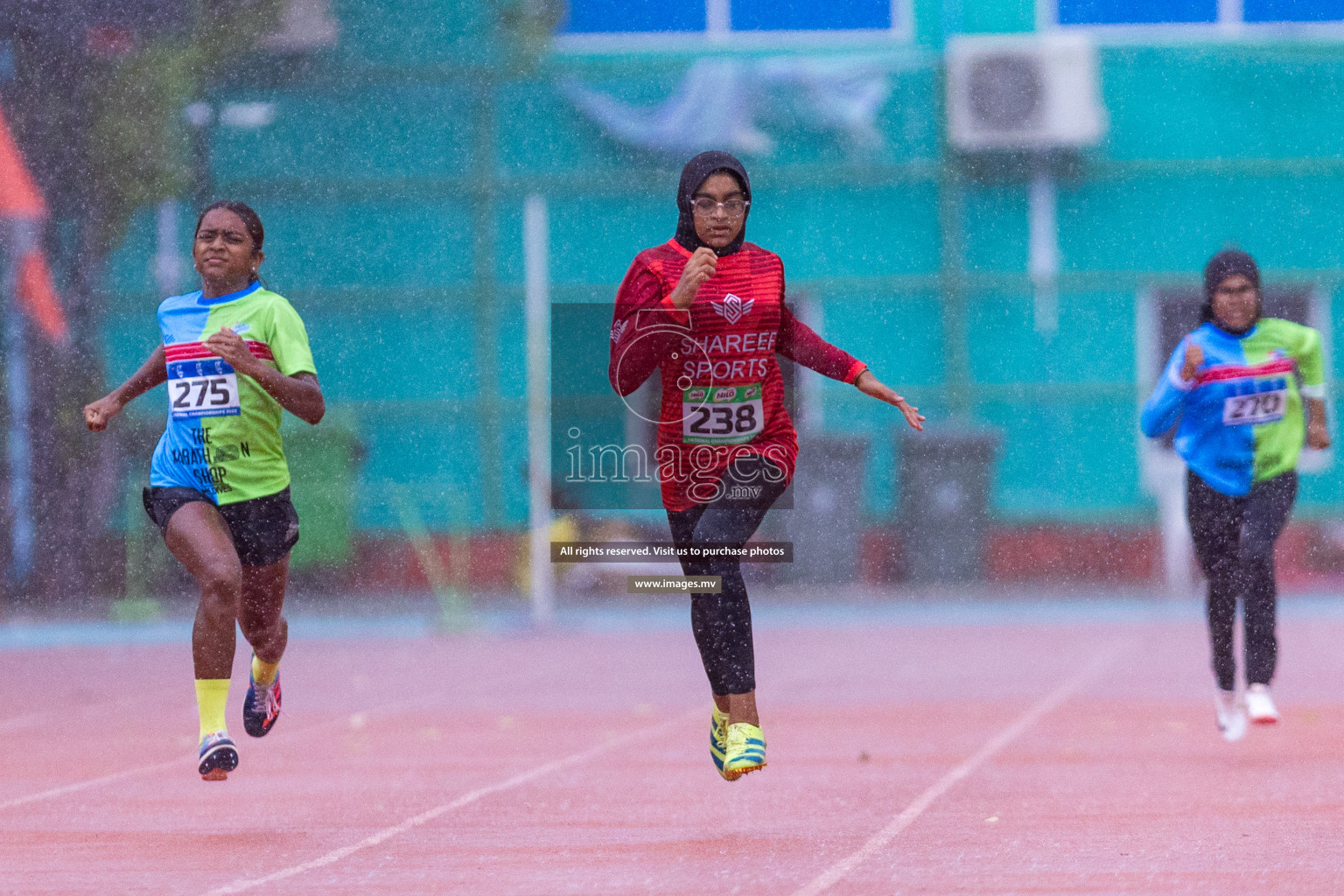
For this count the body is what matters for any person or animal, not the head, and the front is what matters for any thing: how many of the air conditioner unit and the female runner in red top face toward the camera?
2

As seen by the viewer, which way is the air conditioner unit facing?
toward the camera

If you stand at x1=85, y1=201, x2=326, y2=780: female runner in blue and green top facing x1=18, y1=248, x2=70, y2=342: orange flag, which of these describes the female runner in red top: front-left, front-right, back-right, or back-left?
back-right

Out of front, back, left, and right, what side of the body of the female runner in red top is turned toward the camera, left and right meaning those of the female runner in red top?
front

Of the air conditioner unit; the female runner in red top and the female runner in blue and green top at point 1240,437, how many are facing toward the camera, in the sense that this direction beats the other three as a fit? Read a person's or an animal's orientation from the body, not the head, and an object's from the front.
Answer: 3

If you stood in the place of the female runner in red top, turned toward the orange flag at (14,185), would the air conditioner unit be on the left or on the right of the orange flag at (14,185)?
right

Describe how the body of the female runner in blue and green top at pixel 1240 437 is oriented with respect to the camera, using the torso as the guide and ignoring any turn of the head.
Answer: toward the camera

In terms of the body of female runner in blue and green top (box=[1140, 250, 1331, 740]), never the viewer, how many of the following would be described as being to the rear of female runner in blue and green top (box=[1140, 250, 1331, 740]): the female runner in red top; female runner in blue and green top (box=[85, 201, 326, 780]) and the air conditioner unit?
1

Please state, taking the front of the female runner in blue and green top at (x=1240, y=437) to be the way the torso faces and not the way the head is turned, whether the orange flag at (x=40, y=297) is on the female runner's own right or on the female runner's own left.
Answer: on the female runner's own right

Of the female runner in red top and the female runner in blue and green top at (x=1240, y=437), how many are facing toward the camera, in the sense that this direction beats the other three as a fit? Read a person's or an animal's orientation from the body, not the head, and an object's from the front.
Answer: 2

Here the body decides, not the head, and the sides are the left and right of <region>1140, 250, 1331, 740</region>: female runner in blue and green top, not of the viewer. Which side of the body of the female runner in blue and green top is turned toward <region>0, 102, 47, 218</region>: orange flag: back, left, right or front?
right
